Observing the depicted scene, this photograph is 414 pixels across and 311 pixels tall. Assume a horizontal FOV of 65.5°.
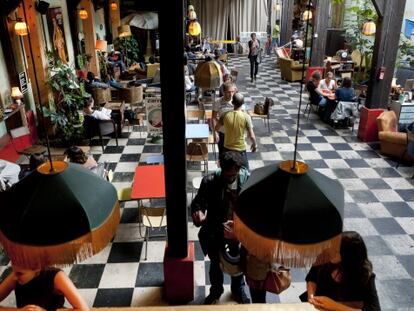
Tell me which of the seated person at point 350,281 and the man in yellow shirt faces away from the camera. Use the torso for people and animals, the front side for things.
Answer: the man in yellow shirt

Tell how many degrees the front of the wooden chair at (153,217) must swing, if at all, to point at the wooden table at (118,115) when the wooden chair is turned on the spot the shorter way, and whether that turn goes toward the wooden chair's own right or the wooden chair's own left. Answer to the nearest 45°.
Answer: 0° — it already faces it

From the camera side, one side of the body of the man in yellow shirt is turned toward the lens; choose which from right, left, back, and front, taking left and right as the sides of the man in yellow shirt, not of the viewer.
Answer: back

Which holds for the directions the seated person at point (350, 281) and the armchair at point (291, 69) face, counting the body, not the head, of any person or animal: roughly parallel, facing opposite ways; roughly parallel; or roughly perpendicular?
roughly parallel, facing opposite ways

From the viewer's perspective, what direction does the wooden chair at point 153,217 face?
away from the camera

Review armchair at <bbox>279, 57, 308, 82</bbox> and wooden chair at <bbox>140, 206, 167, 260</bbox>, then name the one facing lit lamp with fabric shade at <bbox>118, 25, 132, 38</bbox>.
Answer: the wooden chair

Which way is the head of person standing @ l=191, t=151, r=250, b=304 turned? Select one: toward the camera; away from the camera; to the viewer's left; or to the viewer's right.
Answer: toward the camera

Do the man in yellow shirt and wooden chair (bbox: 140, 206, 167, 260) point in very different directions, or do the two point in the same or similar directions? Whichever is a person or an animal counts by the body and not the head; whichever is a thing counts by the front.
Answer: same or similar directions

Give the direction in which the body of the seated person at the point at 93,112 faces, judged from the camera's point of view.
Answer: to the viewer's right
